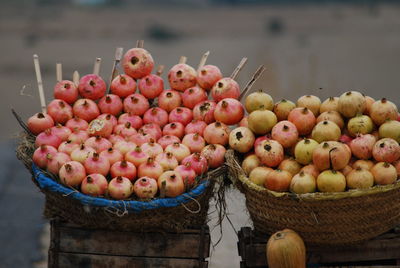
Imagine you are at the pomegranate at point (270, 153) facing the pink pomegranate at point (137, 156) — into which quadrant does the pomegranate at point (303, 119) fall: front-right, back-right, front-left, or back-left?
back-right

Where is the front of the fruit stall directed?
toward the camera
